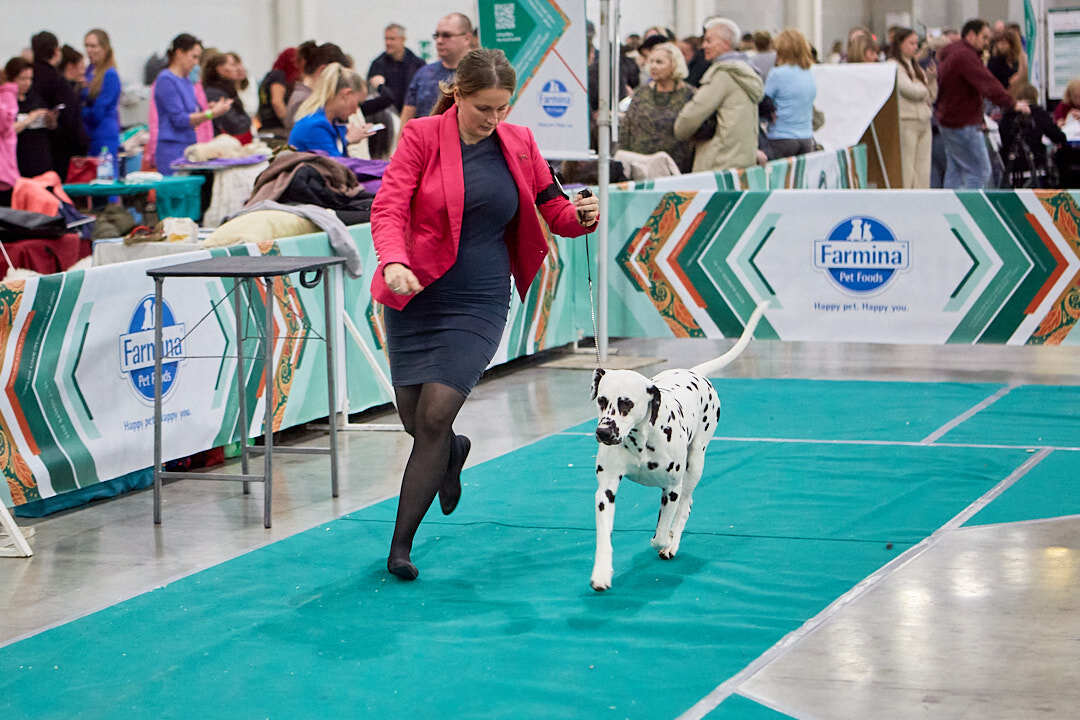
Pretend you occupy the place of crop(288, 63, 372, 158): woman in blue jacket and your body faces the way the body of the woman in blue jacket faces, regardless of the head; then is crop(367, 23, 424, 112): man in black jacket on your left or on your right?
on your left

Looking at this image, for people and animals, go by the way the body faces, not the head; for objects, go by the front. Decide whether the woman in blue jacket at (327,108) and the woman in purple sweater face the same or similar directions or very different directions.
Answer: same or similar directions

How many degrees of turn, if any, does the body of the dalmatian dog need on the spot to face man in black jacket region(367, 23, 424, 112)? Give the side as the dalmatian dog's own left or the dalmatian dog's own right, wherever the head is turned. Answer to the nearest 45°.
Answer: approximately 135° to the dalmatian dog's own right

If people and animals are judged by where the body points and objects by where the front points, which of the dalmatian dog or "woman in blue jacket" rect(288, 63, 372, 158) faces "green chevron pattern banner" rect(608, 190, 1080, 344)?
the woman in blue jacket

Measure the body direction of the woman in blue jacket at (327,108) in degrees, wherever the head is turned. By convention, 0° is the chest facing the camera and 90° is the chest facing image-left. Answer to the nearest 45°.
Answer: approximately 270°

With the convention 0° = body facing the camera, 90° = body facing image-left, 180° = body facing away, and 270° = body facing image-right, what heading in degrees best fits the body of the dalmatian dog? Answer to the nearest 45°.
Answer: approximately 45°

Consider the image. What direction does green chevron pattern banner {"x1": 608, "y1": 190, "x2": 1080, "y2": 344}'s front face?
toward the camera

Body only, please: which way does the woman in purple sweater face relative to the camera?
to the viewer's right

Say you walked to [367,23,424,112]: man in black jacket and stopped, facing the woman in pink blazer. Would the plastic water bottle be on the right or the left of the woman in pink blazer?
right

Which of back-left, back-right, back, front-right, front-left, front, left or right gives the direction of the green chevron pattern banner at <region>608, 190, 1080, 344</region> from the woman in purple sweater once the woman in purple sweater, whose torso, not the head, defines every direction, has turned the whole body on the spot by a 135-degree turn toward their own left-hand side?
back

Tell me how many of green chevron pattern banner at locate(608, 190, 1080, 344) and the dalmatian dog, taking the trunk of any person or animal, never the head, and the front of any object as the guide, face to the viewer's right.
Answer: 0

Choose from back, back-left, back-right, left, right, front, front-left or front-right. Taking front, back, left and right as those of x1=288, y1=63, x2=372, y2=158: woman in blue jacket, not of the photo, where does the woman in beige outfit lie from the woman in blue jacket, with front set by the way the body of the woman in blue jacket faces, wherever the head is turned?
front-left

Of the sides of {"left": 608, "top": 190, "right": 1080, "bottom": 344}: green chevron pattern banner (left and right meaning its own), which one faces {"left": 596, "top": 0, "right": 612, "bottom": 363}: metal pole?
right

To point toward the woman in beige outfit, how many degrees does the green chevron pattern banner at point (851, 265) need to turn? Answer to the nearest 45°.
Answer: approximately 180°
